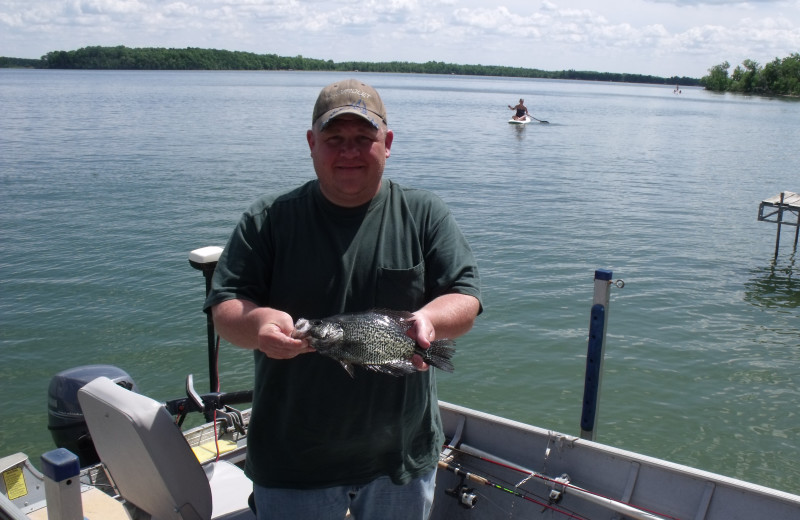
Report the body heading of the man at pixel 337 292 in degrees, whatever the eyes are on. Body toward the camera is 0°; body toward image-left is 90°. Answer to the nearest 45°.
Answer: approximately 0°

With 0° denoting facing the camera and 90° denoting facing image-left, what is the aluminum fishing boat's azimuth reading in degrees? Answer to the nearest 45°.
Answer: approximately 315°
